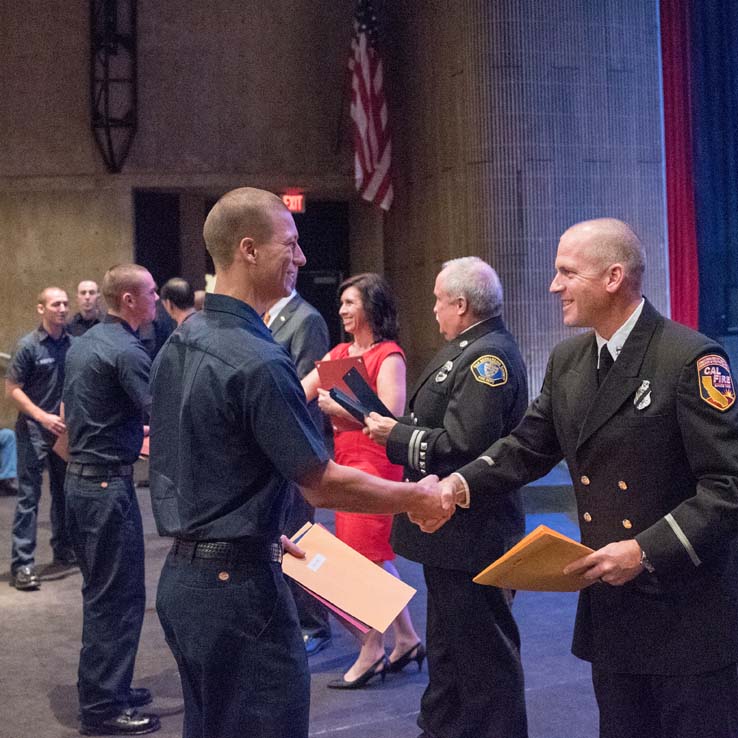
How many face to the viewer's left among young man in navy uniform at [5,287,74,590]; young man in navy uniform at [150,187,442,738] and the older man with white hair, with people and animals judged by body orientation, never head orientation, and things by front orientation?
1

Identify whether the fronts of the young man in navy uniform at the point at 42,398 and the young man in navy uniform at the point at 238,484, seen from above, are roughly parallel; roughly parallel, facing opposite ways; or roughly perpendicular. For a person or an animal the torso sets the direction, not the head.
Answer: roughly perpendicular

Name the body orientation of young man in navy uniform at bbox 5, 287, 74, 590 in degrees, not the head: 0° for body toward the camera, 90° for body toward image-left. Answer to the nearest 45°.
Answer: approximately 315°

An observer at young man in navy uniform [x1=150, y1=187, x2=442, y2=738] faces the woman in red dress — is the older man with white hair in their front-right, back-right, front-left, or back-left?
front-right

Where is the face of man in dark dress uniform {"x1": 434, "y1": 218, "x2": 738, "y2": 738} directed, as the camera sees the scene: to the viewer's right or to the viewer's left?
to the viewer's left

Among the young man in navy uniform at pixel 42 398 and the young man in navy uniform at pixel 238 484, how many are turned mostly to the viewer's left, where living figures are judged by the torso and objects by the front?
0

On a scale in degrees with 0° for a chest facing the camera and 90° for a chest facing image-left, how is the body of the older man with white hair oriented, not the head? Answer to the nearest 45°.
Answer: approximately 90°

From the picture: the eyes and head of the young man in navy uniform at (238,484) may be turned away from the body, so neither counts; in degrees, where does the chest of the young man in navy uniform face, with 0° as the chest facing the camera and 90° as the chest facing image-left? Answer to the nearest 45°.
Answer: approximately 225°

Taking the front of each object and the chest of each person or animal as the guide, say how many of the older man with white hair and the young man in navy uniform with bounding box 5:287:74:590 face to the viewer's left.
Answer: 1

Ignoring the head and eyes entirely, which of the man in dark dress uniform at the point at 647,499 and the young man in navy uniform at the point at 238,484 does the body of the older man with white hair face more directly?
the young man in navy uniform
